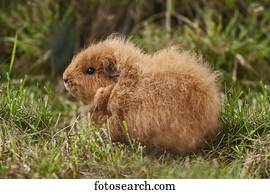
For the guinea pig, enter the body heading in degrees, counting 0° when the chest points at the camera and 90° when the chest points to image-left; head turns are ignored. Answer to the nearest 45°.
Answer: approximately 90°
